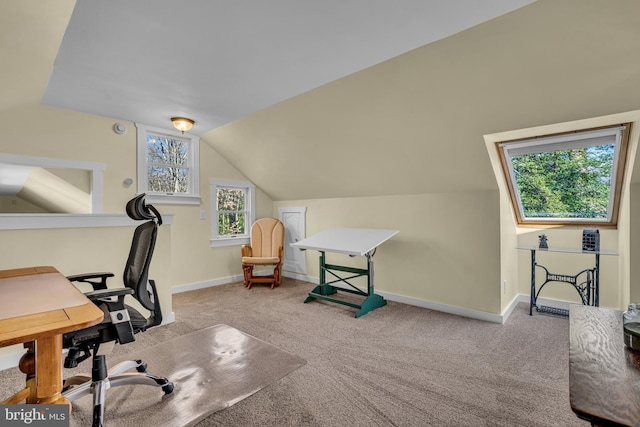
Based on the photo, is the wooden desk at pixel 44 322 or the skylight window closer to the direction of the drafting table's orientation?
the wooden desk

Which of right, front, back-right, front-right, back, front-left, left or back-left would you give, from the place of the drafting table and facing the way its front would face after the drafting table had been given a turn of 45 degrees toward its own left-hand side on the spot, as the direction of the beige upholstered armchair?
back-right

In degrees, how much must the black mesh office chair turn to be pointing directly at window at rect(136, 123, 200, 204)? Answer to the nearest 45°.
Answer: approximately 90° to its right

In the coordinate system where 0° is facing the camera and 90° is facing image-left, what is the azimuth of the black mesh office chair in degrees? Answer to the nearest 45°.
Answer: approximately 90°

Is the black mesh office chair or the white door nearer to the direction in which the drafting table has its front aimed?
the black mesh office chair

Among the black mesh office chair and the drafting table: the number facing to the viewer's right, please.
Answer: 0

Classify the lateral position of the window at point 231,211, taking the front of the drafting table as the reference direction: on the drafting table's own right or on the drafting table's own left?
on the drafting table's own right

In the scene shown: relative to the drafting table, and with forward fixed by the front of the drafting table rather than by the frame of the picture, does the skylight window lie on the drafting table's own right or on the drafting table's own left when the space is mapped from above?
on the drafting table's own left

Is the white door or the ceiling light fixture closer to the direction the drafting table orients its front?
the ceiling light fixture

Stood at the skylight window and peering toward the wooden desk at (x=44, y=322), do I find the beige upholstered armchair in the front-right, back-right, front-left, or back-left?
front-right

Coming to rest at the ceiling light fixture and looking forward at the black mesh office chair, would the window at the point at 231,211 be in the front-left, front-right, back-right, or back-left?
back-left

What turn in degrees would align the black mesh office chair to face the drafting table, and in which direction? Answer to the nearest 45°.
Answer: approximately 180°

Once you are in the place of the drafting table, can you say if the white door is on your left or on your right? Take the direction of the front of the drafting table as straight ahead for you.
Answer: on your right

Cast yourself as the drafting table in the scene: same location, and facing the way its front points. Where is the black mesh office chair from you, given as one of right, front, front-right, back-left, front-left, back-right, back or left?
front

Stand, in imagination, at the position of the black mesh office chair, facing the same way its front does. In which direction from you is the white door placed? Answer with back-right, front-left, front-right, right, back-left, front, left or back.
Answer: back-right

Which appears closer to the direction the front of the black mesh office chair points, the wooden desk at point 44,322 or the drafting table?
the wooden desk

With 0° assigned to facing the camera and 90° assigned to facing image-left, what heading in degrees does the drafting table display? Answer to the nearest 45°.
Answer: approximately 45°
